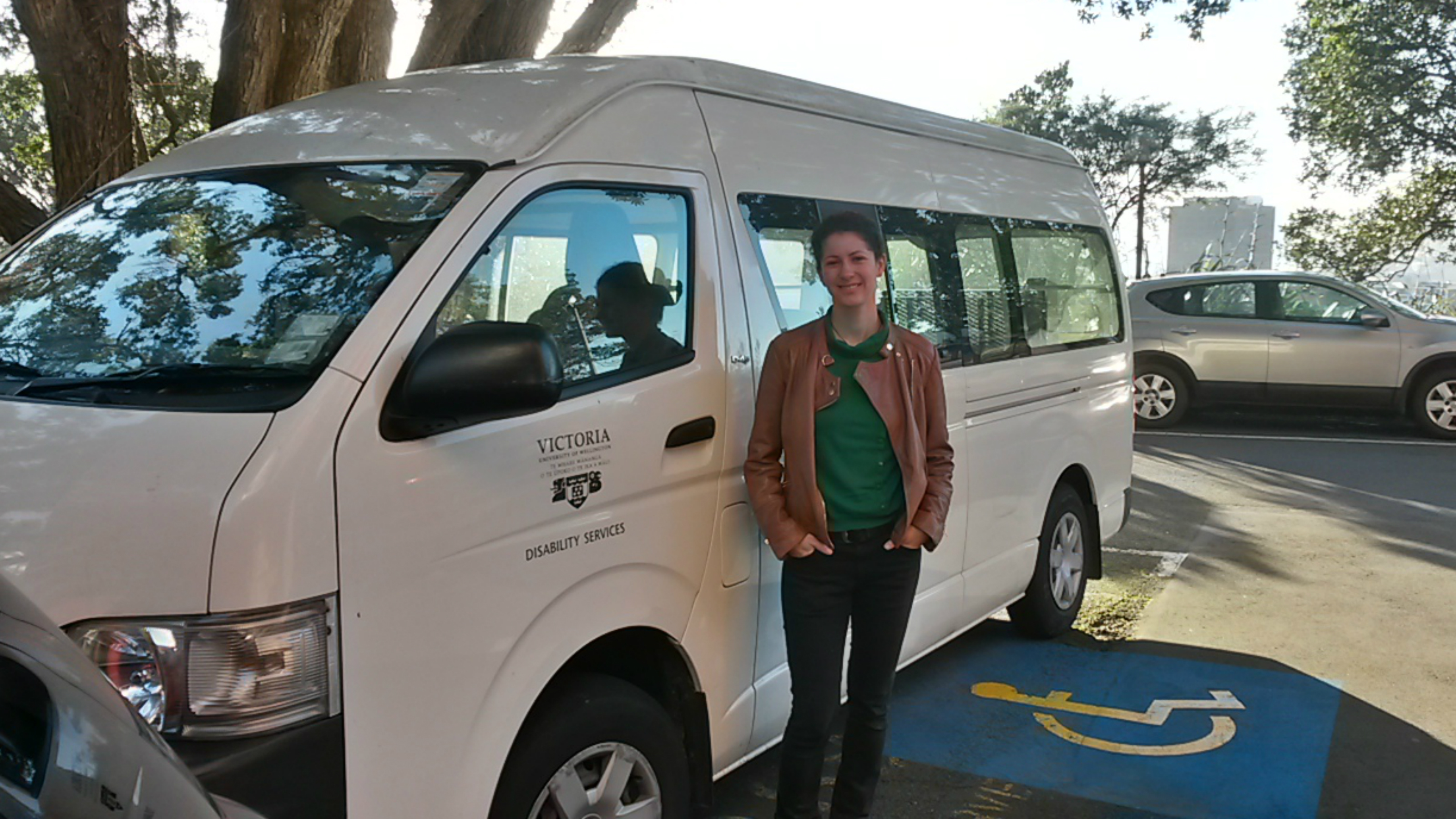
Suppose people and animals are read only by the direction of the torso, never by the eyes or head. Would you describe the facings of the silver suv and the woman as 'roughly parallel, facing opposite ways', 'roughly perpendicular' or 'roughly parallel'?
roughly perpendicular

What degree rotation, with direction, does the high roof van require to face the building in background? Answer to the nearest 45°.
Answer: approximately 180°

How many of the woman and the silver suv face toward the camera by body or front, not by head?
1

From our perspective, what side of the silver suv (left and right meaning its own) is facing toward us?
right

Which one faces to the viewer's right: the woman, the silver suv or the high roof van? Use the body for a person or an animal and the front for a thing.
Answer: the silver suv

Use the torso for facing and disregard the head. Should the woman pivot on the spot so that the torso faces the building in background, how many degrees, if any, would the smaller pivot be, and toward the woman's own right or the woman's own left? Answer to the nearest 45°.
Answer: approximately 180°

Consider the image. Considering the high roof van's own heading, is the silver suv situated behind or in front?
behind

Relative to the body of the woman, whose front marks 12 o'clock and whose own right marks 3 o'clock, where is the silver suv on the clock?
The silver suv is roughly at 7 o'clock from the woman.

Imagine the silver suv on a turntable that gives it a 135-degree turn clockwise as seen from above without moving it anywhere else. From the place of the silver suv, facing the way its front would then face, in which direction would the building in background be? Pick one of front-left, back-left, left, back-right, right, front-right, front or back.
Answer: back-right
